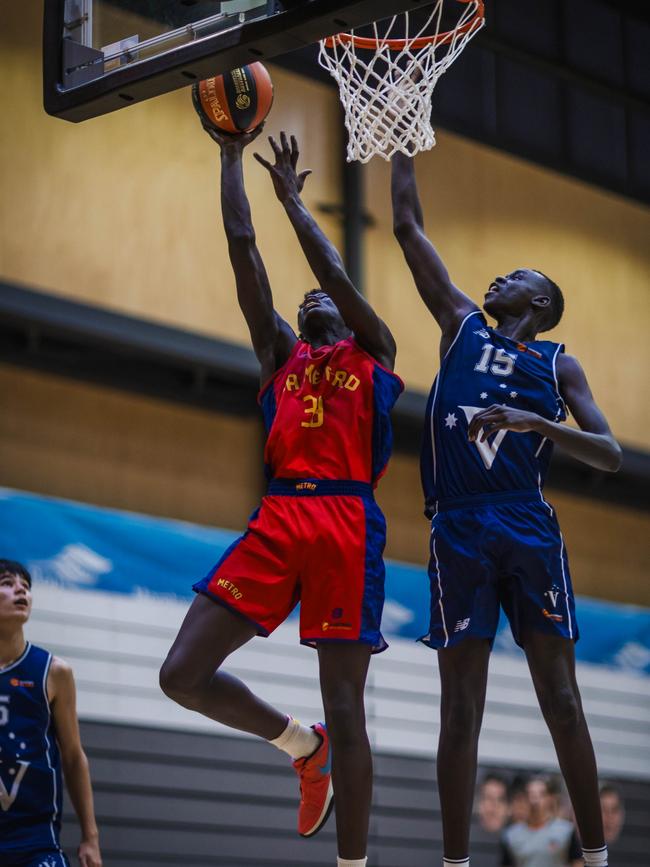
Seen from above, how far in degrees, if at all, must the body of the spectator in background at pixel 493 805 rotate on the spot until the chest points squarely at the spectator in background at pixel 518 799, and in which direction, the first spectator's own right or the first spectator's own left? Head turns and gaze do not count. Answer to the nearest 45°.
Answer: approximately 45° to the first spectator's own left

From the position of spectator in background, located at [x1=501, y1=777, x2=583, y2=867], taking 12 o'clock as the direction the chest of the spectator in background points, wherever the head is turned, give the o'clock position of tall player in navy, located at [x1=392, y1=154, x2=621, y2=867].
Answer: The tall player in navy is roughly at 12 o'clock from the spectator in background.

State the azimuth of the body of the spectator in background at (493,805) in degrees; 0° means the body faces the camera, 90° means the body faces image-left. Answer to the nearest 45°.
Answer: approximately 0°

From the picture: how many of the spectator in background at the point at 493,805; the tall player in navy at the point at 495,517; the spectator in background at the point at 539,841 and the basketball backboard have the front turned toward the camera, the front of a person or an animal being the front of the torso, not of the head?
3
